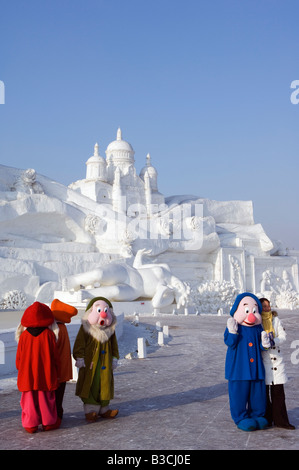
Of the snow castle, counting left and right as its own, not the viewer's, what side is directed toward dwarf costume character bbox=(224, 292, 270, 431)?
front

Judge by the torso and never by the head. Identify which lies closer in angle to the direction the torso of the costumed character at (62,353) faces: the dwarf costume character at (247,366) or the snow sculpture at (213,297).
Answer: the snow sculpture

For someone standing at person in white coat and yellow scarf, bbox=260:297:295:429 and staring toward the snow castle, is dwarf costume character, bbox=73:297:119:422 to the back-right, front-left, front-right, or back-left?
front-left

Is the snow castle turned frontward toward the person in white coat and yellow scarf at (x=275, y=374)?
yes

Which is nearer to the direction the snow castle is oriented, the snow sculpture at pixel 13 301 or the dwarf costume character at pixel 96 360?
the dwarf costume character

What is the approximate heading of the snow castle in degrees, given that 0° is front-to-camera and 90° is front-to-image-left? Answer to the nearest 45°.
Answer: approximately 0°

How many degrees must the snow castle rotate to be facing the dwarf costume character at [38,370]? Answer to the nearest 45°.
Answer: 0° — it already faces them
